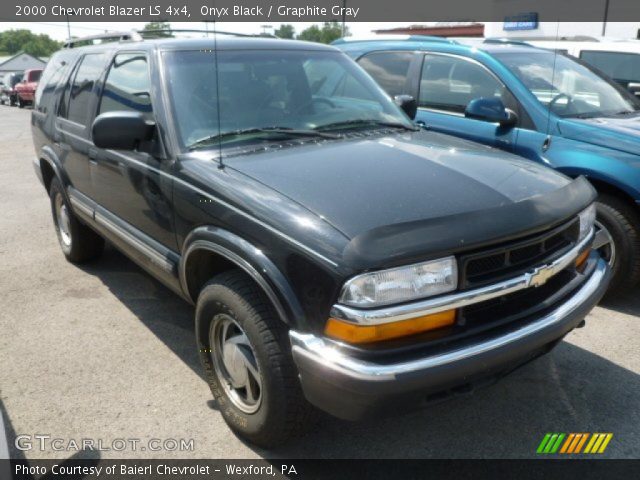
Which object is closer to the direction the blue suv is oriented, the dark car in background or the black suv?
the black suv

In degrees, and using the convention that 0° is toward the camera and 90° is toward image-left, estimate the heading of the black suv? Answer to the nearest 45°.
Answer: approximately 315°

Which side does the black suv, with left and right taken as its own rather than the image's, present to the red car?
back

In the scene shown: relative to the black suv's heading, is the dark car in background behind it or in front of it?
behind

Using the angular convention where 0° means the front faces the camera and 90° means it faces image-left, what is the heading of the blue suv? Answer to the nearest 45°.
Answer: approximately 315°

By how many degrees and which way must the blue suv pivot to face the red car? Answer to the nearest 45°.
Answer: approximately 180°

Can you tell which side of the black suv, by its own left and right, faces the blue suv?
left
